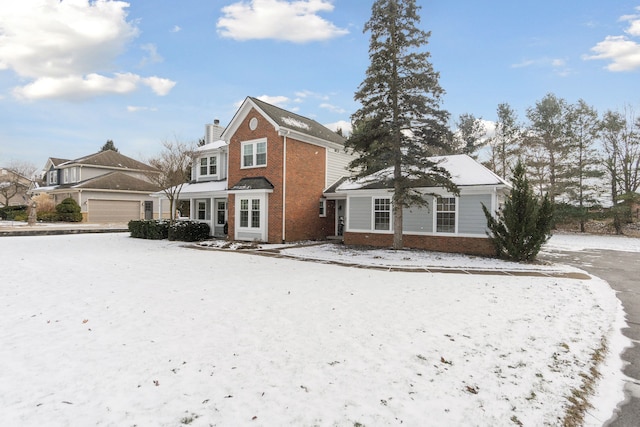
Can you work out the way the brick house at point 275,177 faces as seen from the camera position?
facing the viewer and to the left of the viewer

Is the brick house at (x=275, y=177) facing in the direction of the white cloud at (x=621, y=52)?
no

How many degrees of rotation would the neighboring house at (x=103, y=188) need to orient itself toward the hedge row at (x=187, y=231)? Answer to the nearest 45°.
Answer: approximately 45° to its left

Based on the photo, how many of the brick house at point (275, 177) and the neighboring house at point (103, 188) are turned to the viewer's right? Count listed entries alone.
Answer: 0

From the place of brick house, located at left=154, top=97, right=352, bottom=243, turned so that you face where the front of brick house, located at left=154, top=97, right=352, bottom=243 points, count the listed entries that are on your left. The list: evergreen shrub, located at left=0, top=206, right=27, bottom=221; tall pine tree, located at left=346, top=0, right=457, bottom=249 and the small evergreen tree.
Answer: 2

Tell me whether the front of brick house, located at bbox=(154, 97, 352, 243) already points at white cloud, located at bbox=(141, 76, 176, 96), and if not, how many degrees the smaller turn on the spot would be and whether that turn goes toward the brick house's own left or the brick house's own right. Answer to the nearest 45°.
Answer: approximately 90° to the brick house's own right

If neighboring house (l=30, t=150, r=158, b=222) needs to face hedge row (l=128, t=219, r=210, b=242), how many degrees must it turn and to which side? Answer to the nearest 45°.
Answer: approximately 45° to its left

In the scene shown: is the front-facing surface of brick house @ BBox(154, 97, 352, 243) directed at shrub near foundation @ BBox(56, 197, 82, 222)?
no

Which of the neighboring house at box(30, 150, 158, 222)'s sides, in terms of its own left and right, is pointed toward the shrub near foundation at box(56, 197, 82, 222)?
front

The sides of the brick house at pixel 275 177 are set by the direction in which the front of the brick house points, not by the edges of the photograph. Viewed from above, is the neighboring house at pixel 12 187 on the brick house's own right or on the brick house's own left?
on the brick house's own right

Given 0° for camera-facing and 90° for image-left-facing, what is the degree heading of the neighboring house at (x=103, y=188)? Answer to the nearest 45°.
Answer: approximately 45°

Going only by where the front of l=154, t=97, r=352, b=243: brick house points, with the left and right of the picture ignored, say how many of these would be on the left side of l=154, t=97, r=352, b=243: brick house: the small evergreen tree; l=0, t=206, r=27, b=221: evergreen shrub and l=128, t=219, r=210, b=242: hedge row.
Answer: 1

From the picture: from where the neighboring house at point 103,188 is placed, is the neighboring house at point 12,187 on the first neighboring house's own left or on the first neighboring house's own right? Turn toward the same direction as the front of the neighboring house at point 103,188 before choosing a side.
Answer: on the first neighboring house's own right

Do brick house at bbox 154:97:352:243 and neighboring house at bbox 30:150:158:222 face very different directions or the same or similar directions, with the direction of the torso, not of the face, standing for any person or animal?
same or similar directions

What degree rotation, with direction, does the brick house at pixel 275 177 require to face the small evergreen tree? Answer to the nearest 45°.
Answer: approximately 90° to its left

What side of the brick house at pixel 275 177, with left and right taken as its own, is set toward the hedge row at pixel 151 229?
right

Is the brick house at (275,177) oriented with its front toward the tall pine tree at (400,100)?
no
